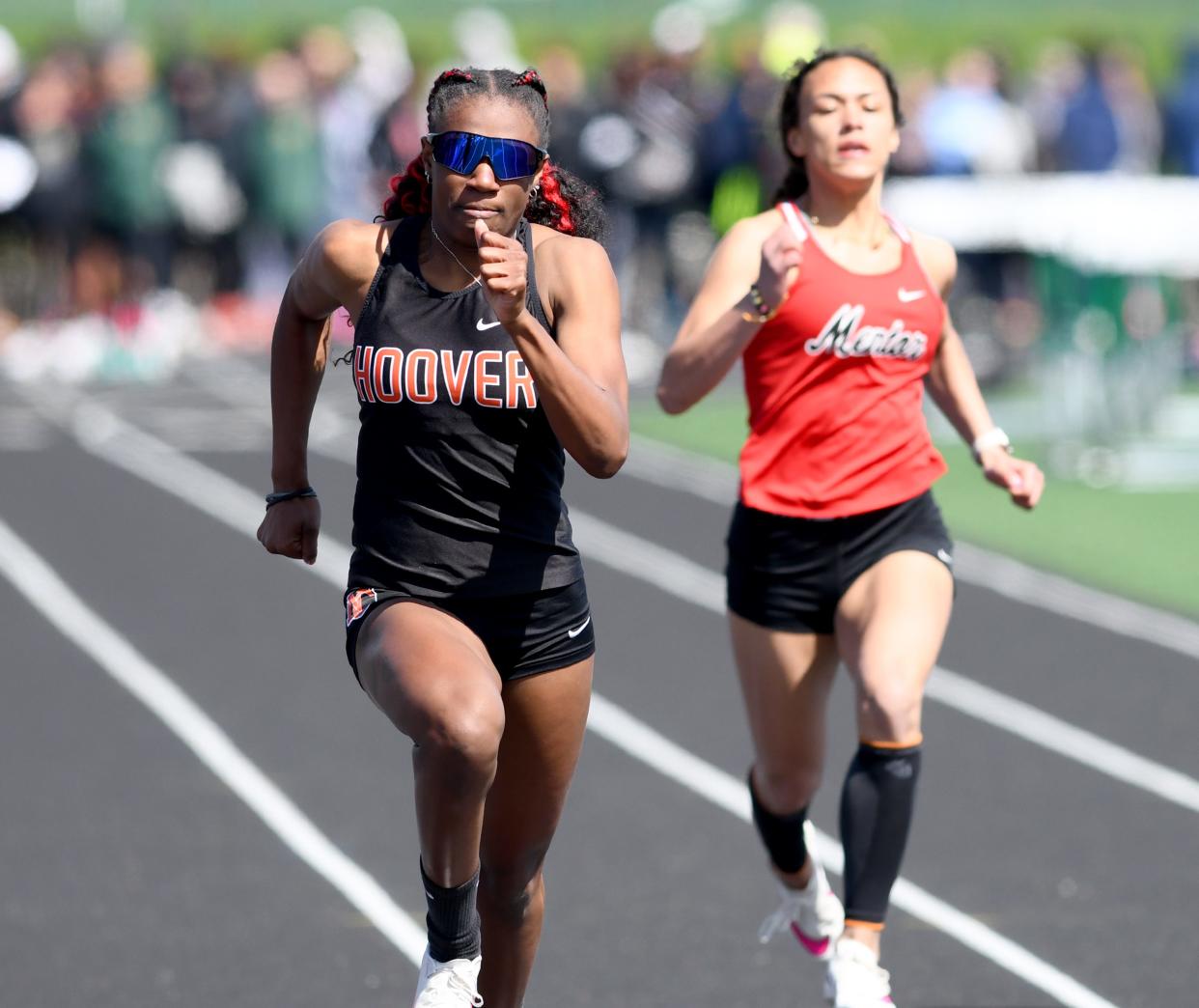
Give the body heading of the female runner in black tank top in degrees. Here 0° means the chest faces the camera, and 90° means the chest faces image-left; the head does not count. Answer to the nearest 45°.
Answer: approximately 0°

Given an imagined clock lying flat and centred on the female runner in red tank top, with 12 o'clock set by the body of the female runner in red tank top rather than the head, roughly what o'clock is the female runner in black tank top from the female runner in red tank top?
The female runner in black tank top is roughly at 1 o'clock from the female runner in red tank top.

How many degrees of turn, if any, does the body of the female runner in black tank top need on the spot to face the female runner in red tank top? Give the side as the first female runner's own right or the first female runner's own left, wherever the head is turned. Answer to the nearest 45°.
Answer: approximately 135° to the first female runner's own left

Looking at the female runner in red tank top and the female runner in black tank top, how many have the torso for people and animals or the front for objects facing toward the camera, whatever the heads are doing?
2

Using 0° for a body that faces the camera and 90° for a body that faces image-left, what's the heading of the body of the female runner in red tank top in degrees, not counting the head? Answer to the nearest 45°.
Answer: approximately 0°
